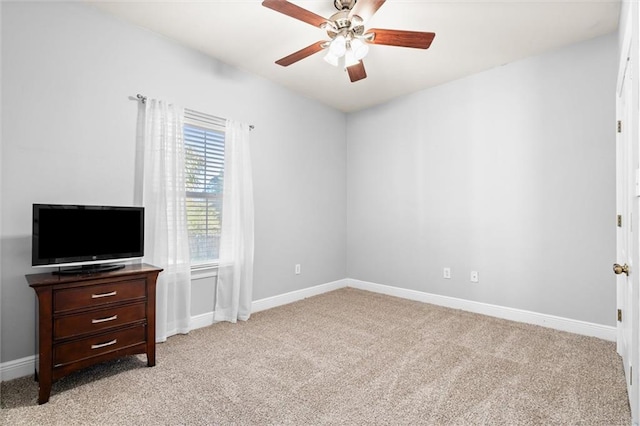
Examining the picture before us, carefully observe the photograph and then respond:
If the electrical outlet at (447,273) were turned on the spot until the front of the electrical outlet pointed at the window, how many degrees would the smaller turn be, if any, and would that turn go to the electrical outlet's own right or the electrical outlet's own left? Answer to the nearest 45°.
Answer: approximately 45° to the electrical outlet's own right

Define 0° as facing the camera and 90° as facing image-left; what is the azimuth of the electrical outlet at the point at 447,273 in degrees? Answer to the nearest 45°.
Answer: approximately 0°
